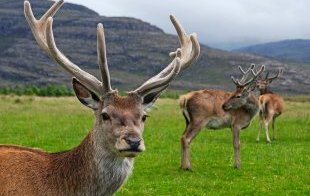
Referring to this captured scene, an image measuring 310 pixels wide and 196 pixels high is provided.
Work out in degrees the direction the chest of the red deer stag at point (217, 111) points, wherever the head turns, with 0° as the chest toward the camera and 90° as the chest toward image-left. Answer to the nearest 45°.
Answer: approximately 270°

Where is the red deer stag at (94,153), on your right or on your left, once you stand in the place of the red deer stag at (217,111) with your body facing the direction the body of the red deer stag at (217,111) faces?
on your right
